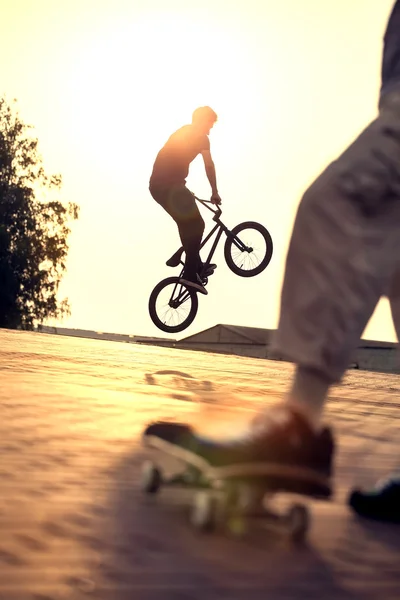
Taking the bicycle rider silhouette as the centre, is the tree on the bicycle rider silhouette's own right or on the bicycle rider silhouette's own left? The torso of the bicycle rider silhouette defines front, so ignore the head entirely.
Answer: on the bicycle rider silhouette's own left

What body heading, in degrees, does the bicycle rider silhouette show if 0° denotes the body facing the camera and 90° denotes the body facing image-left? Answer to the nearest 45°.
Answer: approximately 270°

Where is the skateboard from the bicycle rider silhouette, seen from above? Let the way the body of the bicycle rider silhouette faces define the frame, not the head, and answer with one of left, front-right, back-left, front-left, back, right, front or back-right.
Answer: right
